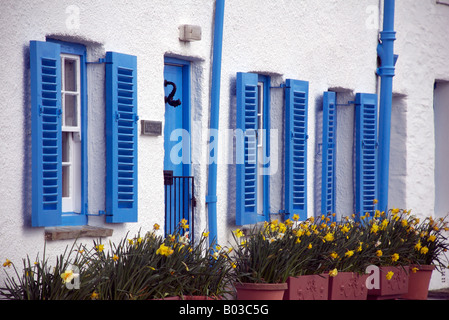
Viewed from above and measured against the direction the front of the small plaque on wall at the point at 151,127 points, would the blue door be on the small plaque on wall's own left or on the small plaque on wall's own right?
on the small plaque on wall's own left

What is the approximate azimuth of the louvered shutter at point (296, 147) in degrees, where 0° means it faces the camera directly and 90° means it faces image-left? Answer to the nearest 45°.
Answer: approximately 315°

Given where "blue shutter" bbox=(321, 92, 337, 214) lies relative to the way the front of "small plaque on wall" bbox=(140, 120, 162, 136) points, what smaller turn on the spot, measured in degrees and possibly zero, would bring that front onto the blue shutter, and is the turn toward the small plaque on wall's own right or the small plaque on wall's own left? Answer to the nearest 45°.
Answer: approximately 90° to the small plaque on wall's own left

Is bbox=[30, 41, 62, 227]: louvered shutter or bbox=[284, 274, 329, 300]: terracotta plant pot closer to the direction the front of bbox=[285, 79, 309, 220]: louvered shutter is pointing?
the terracotta plant pot

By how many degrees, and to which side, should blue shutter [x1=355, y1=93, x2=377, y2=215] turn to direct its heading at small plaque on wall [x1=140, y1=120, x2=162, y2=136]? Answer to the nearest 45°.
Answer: approximately 90° to its right

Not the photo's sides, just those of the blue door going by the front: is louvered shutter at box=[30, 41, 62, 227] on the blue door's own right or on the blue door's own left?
on the blue door's own right
